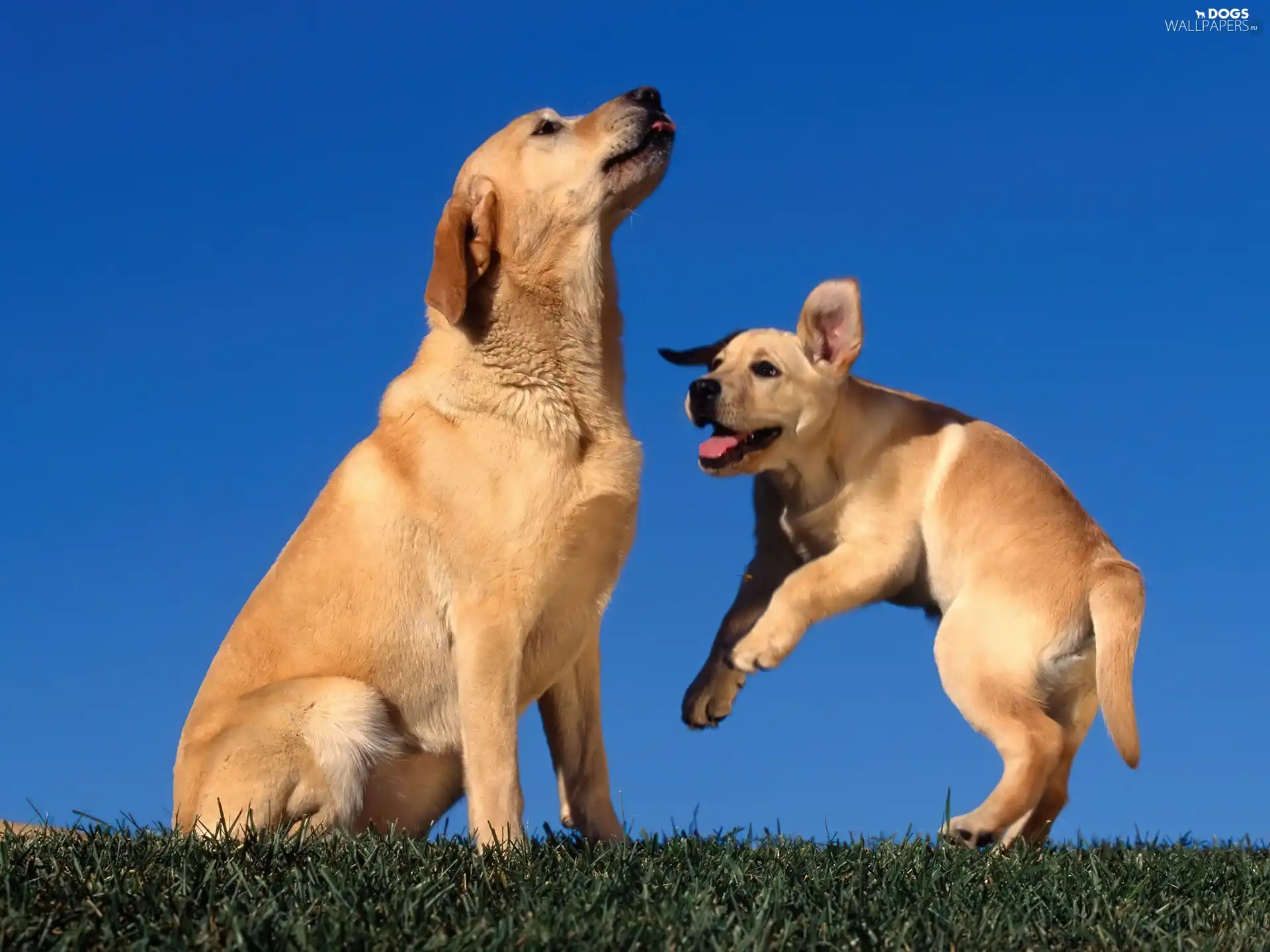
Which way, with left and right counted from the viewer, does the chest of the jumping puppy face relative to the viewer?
facing to the left of the viewer
